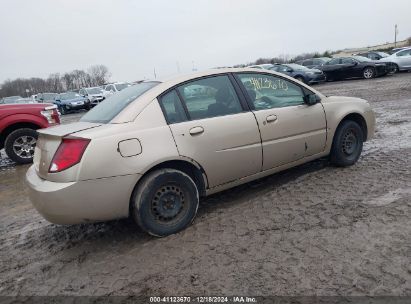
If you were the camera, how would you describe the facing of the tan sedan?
facing away from the viewer and to the right of the viewer

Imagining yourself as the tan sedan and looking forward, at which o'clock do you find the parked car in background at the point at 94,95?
The parked car in background is roughly at 10 o'clock from the tan sedan.

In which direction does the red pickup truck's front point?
to the viewer's right

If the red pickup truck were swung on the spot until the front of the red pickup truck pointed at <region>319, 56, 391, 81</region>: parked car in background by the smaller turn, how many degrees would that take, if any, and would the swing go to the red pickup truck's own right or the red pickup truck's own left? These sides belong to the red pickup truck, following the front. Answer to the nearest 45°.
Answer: approximately 45° to the red pickup truck's own left

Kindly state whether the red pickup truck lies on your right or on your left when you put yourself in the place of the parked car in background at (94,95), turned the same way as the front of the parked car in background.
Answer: on your right

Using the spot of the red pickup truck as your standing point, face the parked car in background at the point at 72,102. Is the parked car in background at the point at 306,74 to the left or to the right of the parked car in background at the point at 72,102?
right

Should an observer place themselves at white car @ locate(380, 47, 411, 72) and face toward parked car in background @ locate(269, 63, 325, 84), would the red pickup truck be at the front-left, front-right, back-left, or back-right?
front-left

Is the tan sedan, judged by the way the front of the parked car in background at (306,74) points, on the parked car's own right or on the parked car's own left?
on the parked car's own right

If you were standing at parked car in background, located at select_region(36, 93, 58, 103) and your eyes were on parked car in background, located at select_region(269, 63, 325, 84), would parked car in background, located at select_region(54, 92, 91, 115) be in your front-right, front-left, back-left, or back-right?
front-right

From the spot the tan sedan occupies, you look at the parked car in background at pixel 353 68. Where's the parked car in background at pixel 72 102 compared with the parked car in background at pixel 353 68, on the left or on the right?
left
